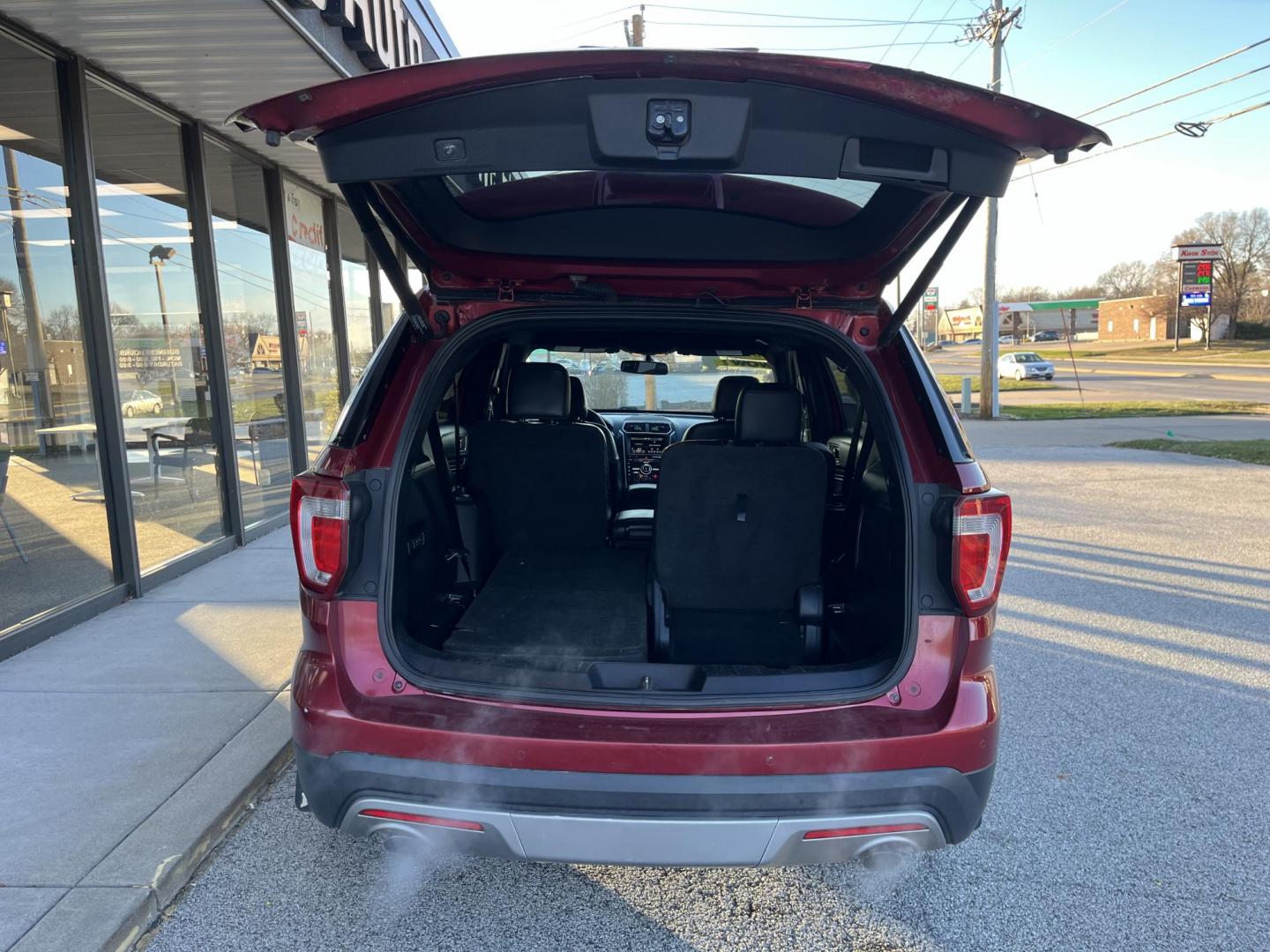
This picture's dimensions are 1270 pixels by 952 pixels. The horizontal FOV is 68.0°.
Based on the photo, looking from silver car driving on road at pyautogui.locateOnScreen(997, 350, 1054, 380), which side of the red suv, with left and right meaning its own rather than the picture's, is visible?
front

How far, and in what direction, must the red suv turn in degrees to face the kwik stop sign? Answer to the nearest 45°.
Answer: approximately 45° to its right

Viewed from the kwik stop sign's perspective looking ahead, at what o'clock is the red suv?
The red suv is roughly at 12 o'clock from the kwik stop sign.

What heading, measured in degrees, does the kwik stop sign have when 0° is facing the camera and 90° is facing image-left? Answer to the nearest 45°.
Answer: approximately 0°

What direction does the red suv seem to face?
away from the camera

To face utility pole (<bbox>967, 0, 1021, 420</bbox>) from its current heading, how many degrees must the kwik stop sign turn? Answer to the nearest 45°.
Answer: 0° — it already faces it

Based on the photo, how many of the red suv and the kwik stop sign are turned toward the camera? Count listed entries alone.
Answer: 1

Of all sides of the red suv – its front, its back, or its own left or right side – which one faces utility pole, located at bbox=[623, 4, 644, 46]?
front
